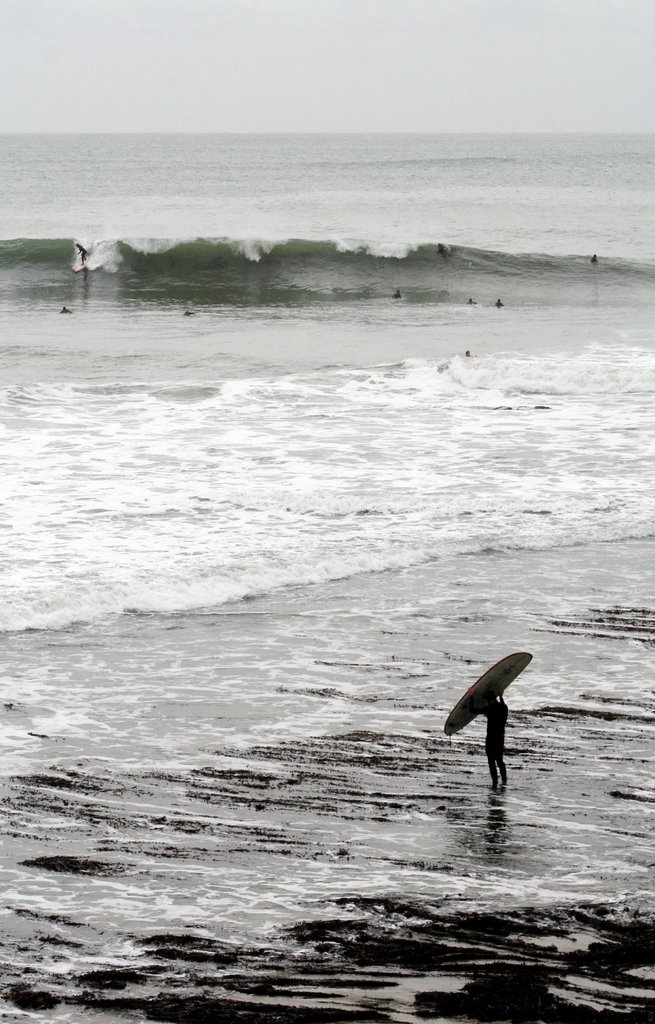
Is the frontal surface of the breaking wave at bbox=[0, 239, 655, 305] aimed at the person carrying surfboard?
yes

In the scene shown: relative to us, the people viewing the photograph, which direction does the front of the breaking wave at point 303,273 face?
facing the viewer
